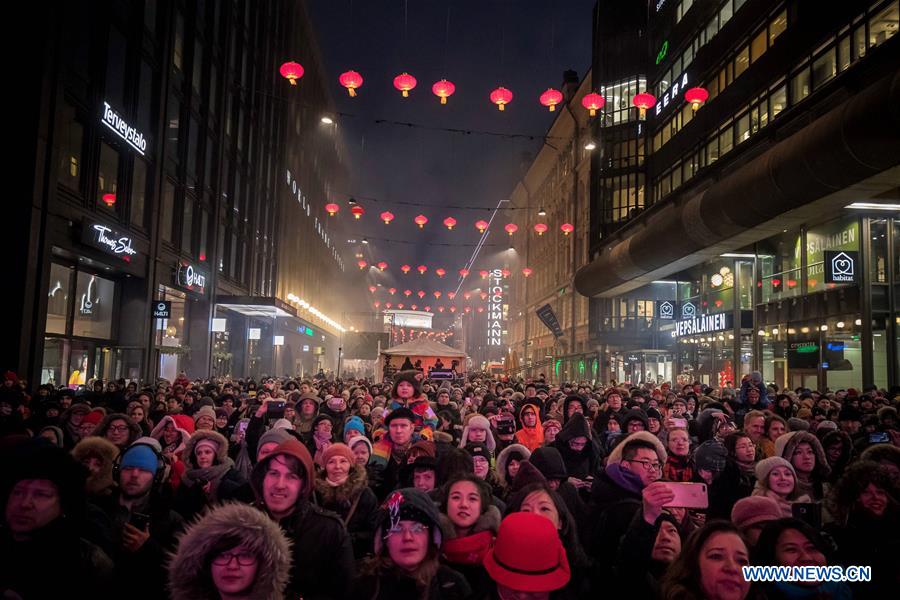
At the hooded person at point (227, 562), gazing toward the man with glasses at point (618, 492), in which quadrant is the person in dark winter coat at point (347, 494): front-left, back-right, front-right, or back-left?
front-left

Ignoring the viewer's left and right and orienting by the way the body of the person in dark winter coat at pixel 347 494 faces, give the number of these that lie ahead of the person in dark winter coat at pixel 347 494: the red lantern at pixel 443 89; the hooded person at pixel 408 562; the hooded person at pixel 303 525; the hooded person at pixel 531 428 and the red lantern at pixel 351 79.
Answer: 2

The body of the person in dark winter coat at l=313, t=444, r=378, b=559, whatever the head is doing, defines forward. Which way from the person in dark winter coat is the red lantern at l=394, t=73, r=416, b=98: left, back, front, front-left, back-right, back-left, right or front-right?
back

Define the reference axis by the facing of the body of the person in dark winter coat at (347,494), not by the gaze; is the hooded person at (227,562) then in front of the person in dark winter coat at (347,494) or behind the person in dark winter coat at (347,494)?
in front

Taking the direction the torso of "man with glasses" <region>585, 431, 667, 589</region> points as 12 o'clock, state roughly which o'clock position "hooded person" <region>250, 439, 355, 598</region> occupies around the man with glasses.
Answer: The hooded person is roughly at 3 o'clock from the man with glasses.

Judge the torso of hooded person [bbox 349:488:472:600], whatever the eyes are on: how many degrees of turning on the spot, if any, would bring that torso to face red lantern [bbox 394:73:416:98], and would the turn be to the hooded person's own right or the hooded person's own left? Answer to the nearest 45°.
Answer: approximately 180°

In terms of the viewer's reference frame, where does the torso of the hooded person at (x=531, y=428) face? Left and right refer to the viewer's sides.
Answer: facing the viewer

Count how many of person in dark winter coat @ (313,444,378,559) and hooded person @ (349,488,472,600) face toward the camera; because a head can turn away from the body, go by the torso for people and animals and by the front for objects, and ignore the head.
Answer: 2

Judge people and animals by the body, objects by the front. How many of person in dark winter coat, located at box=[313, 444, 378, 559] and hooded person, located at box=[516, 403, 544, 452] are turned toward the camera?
2

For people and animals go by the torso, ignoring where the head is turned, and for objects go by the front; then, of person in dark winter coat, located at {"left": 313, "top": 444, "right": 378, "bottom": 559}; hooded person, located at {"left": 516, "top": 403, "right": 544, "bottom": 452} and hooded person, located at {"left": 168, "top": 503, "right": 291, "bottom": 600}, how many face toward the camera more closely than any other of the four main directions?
3

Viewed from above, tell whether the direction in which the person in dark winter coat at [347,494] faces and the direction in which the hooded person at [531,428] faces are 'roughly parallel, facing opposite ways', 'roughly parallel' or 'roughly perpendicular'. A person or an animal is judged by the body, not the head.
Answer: roughly parallel

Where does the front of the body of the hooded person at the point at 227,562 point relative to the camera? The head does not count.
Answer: toward the camera

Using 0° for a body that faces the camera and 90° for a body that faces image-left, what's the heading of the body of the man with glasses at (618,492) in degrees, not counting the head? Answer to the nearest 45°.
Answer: approximately 315°

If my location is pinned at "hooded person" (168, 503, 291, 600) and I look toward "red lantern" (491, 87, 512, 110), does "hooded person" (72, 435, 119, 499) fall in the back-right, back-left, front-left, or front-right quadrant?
front-left

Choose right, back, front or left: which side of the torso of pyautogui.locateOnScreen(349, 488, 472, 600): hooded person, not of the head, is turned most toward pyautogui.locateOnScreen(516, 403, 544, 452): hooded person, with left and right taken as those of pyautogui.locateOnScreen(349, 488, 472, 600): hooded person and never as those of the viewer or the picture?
back

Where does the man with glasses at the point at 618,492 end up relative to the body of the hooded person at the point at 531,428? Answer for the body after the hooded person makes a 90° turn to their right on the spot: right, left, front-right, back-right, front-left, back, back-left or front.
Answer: left

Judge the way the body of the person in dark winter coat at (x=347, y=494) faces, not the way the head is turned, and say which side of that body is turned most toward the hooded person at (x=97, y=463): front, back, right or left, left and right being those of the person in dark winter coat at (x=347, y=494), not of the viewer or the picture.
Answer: right

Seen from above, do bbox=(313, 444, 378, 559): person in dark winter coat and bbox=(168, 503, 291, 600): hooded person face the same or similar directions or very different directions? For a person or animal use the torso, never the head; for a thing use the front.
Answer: same or similar directions
